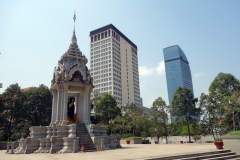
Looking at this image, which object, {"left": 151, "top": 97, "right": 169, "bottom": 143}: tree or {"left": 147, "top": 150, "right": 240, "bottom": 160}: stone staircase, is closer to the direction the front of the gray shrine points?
the stone staircase

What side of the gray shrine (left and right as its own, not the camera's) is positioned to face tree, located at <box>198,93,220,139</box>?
left

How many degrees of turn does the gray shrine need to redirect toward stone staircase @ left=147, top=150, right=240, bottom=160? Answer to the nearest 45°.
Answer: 0° — it already faces it

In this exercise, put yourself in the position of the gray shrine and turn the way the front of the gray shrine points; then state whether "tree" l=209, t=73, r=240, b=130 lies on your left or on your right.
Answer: on your left

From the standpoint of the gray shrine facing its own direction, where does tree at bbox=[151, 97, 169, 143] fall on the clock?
The tree is roughly at 9 o'clock from the gray shrine.

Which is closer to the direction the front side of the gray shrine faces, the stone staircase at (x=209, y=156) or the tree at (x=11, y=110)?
the stone staircase

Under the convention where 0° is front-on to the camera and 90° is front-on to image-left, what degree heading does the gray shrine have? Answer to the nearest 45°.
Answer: approximately 315°
